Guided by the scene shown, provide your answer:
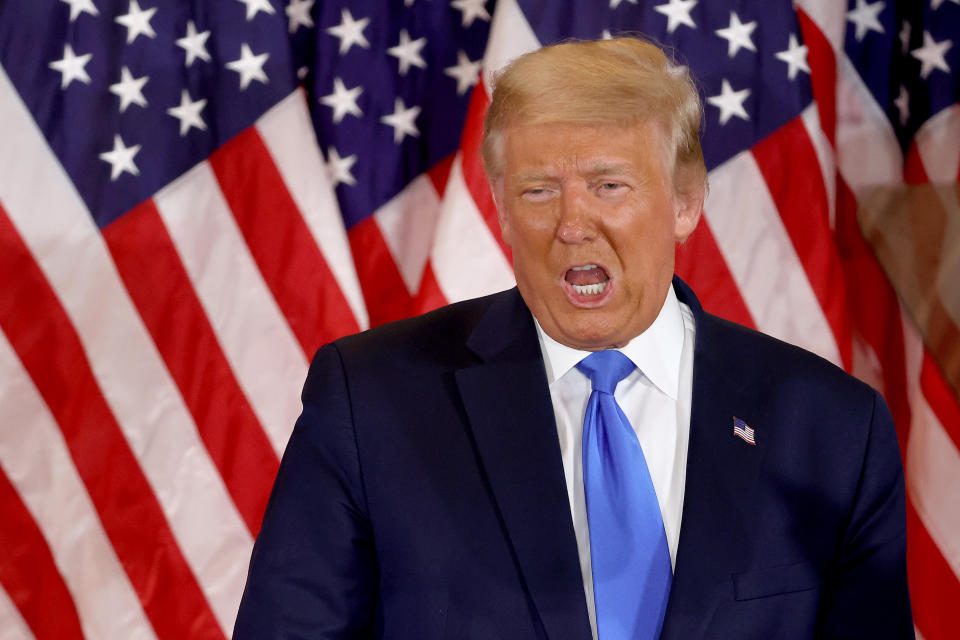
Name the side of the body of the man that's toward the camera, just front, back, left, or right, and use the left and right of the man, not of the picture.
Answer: front

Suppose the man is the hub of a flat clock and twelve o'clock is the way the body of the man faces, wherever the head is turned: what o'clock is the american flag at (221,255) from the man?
The american flag is roughly at 5 o'clock from the man.
